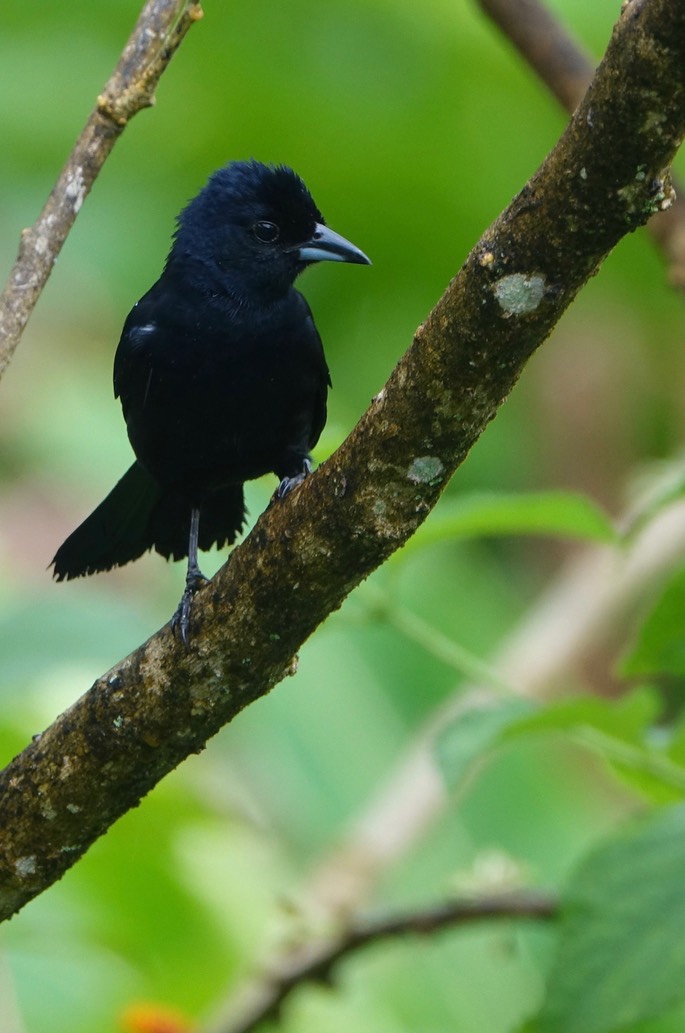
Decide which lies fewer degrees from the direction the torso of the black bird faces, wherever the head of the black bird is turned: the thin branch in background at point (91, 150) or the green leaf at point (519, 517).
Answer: the green leaf

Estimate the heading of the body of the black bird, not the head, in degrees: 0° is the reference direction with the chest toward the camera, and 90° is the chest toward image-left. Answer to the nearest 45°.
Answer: approximately 315°

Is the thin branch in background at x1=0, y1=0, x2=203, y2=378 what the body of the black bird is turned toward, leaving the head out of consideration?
no
